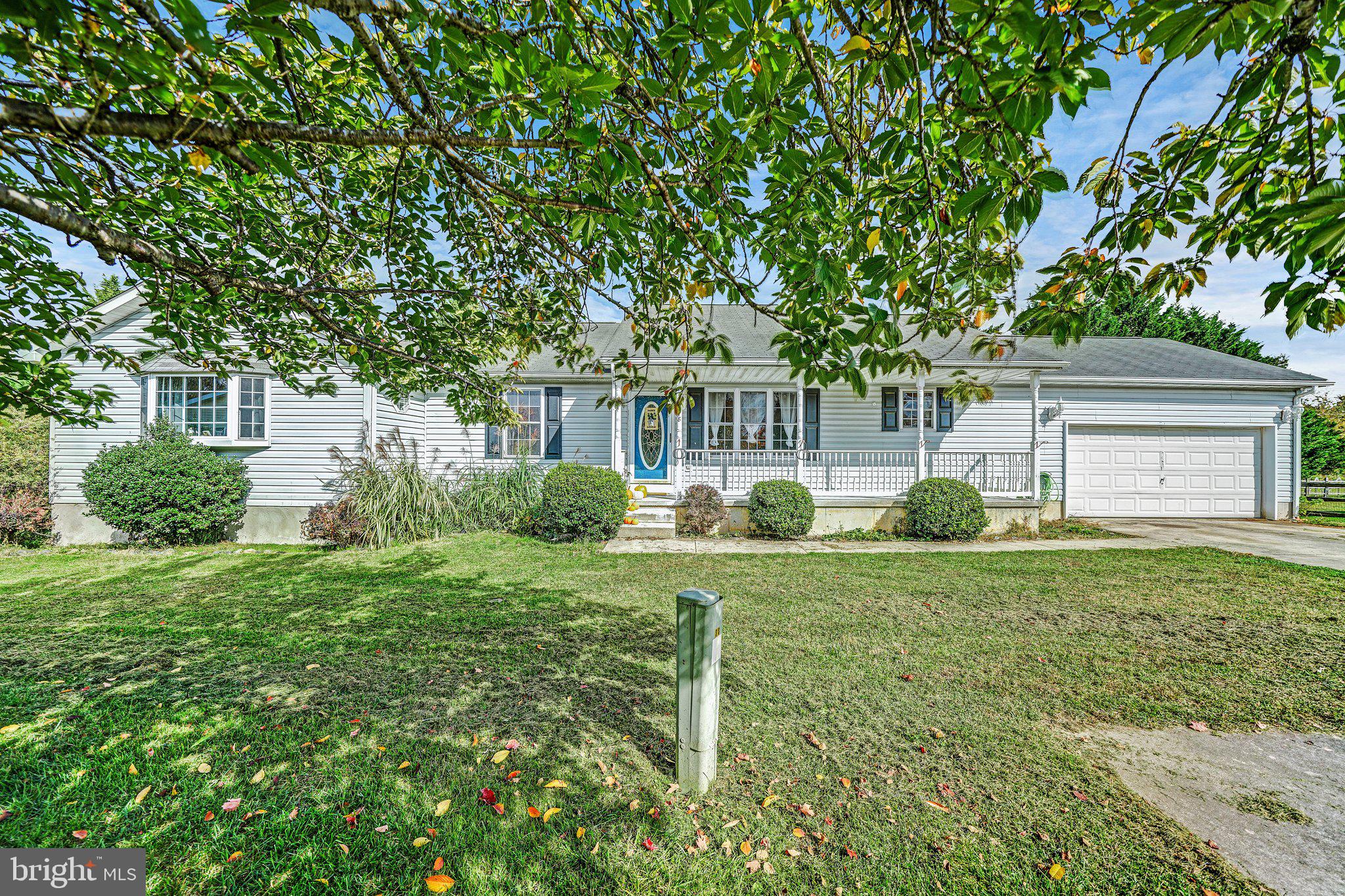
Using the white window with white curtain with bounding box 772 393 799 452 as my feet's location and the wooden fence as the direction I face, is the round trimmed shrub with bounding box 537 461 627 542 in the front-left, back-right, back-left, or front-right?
back-right

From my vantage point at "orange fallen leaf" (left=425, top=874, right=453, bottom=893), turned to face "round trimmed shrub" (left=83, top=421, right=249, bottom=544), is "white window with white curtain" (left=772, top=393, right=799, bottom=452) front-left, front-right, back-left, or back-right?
front-right

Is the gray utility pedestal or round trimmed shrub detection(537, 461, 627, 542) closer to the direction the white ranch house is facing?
the gray utility pedestal

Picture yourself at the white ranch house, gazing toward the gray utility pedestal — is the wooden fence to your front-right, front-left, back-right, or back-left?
back-left

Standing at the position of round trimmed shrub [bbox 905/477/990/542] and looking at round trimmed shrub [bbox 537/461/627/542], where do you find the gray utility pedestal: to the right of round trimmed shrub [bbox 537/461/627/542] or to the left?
left

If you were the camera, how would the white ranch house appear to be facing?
facing the viewer

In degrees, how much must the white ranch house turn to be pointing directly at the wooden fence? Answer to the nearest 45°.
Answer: approximately 90° to its left

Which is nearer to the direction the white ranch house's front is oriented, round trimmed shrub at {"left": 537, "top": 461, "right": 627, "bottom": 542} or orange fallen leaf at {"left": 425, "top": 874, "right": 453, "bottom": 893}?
the orange fallen leaf

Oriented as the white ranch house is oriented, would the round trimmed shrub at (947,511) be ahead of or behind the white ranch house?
ahead

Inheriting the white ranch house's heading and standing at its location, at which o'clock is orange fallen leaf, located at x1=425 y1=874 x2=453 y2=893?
The orange fallen leaf is roughly at 1 o'clock from the white ranch house.

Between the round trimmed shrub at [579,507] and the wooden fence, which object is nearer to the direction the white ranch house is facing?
the round trimmed shrub

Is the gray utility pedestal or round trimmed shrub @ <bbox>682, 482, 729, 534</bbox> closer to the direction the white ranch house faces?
the gray utility pedestal
